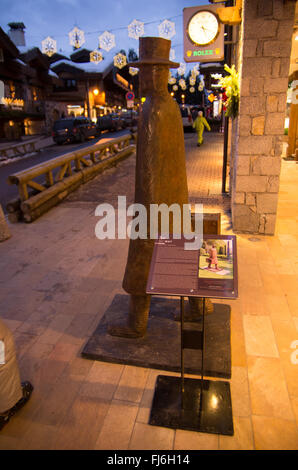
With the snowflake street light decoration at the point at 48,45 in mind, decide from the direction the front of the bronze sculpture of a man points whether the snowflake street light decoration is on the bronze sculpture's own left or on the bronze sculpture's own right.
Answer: on the bronze sculpture's own right

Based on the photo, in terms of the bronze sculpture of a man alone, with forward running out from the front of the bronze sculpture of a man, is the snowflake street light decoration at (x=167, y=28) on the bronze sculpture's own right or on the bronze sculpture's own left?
on the bronze sculpture's own right

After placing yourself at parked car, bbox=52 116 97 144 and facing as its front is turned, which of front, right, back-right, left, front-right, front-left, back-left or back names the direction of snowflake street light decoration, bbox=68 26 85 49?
back-right

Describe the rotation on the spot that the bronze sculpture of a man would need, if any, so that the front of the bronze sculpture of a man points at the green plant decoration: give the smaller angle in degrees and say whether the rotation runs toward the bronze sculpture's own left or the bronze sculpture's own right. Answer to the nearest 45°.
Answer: approximately 90° to the bronze sculpture's own right

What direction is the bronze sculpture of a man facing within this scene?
to the viewer's left

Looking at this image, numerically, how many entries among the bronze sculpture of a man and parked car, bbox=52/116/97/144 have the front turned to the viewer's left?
1

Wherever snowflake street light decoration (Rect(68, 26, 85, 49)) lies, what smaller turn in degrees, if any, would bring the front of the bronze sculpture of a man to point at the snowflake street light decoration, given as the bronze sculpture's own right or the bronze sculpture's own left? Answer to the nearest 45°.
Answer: approximately 90° to the bronze sculpture's own right

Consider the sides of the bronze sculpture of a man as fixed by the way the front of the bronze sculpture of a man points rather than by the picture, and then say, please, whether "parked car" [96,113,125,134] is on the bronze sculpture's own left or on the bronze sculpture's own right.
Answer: on the bronze sculpture's own right
